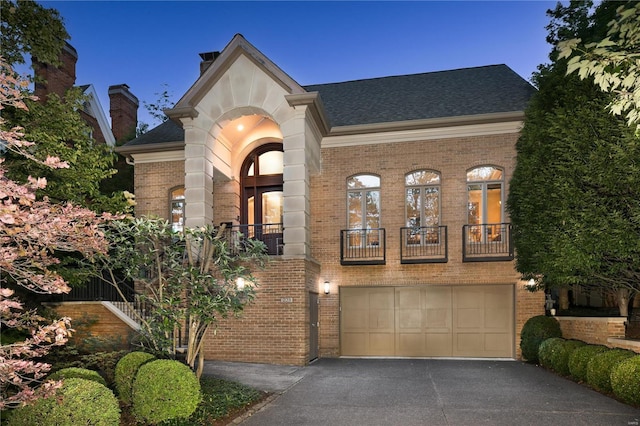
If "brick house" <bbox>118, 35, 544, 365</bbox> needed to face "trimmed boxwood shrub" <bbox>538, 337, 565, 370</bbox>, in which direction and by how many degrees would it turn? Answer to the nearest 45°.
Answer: approximately 45° to its left

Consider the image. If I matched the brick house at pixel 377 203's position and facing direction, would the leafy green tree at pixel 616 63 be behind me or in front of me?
in front

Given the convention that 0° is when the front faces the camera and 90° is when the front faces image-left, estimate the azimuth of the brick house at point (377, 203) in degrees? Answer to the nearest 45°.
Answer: approximately 0°
